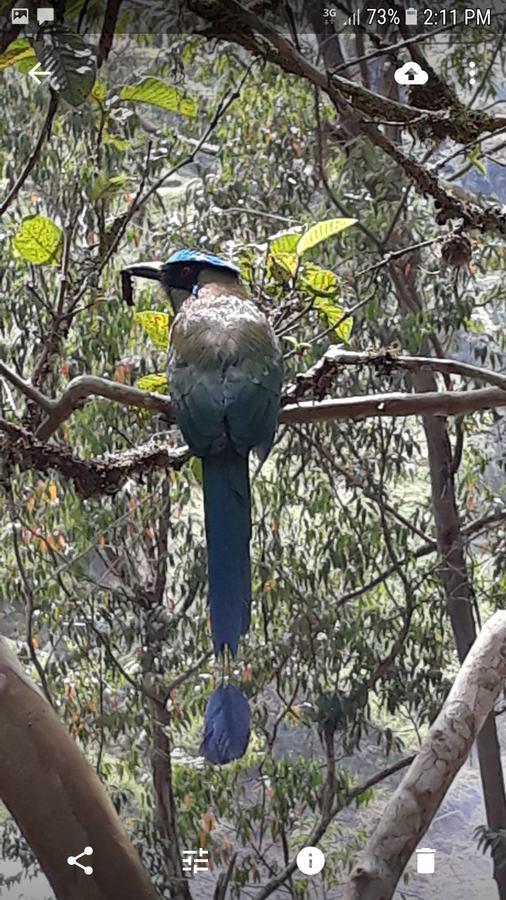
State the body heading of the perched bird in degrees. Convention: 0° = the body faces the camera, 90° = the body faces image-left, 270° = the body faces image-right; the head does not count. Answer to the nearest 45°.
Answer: approximately 180°
